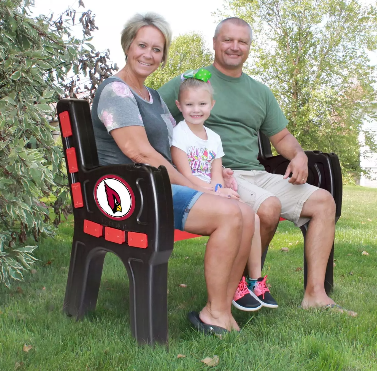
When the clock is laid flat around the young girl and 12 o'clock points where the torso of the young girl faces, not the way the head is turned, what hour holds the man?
The man is roughly at 9 o'clock from the young girl.

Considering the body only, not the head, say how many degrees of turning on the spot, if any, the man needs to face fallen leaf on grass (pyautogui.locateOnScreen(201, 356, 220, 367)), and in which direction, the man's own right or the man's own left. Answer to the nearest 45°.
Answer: approximately 45° to the man's own right

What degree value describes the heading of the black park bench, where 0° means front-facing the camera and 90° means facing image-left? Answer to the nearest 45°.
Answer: approximately 315°

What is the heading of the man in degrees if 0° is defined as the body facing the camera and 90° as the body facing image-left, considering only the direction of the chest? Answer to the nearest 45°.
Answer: approximately 315°

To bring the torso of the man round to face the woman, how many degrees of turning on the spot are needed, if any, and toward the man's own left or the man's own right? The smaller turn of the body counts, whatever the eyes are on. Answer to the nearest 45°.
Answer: approximately 90° to the man's own right

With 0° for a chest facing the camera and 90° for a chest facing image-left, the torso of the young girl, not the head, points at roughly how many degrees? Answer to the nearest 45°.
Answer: approximately 315°
